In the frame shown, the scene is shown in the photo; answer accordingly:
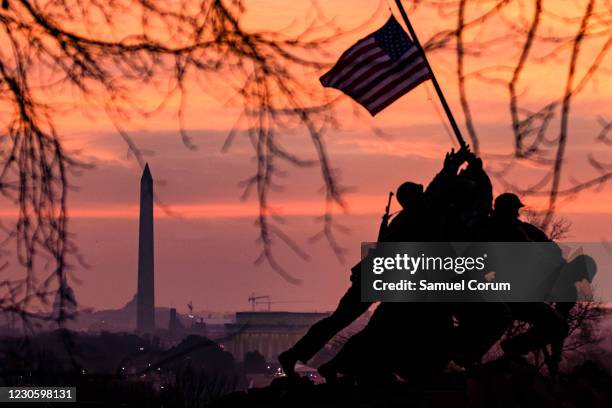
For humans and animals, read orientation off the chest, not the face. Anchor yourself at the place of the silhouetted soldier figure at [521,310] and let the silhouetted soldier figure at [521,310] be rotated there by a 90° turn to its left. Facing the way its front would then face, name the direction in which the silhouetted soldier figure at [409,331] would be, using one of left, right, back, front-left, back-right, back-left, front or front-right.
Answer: left

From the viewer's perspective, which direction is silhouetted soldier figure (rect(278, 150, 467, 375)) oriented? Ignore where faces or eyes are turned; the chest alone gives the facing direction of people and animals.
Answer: to the viewer's right

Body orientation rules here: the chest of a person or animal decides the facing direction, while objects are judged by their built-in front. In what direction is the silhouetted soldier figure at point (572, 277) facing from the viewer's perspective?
to the viewer's right

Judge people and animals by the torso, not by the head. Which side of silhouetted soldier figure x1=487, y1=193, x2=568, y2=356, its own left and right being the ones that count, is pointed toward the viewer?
right

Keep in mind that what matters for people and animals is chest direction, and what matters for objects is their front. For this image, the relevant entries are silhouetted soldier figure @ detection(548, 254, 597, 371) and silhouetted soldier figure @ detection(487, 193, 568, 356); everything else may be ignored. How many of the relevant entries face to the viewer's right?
2

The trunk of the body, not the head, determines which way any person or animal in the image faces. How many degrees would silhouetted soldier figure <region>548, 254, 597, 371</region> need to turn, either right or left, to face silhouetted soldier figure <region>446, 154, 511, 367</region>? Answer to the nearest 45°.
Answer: approximately 135° to its right
